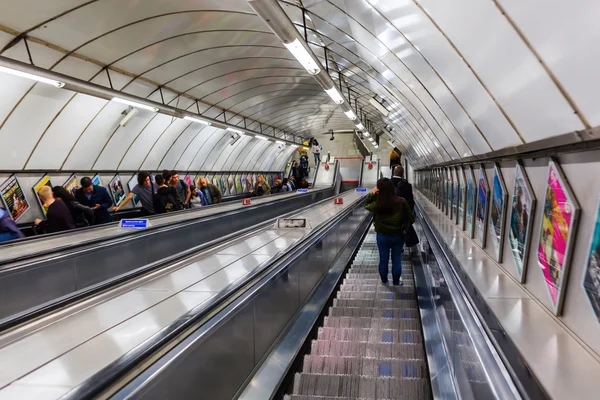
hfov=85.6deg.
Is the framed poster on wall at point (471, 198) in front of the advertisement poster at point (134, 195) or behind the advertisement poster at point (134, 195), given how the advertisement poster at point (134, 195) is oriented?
in front

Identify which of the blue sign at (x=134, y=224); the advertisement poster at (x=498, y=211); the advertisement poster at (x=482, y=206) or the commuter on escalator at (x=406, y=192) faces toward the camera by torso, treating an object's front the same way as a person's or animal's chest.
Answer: the blue sign

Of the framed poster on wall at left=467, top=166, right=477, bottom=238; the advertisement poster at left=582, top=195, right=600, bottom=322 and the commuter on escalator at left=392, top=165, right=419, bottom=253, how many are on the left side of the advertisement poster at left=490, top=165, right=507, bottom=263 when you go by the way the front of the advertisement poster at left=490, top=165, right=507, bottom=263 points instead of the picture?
1

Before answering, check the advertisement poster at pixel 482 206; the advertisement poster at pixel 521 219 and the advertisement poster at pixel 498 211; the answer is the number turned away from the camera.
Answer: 0

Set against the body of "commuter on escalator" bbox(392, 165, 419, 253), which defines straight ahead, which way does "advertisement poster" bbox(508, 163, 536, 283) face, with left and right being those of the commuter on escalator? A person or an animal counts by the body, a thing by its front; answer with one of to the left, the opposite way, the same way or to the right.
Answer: to the left

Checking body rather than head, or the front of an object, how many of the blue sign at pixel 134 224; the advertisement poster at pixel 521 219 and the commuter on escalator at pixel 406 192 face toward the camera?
1

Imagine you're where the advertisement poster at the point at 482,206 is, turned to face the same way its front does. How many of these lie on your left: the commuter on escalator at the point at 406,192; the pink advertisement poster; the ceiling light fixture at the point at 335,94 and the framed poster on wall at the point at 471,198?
1

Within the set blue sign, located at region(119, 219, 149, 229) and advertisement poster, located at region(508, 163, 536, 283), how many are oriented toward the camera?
1

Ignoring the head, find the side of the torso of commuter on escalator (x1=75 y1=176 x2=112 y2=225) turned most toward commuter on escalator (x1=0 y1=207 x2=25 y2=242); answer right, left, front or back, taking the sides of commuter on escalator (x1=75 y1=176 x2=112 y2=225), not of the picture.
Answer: front

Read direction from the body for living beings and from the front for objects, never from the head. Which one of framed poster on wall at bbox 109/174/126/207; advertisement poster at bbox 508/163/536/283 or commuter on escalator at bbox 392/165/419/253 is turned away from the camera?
the commuter on escalator

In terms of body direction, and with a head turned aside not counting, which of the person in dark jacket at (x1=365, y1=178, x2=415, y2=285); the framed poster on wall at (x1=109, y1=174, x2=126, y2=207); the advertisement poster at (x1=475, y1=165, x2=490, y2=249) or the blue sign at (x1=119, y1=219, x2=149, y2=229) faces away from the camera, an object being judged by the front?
the person in dark jacket

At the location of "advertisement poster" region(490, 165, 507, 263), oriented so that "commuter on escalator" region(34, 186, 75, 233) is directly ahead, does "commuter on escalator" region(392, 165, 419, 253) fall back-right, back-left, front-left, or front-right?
front-right

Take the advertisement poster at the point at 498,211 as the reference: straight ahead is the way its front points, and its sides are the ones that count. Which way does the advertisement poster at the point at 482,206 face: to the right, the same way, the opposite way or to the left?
the same way

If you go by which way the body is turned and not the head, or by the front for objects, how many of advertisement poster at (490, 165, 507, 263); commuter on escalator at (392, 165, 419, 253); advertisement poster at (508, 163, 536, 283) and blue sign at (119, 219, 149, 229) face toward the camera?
1

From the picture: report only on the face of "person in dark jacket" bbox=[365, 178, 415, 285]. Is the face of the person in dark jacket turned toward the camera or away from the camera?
away from the camera

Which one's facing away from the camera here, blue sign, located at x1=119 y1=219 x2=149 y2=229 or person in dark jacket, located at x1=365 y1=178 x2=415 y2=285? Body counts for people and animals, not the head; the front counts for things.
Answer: the person in dark jacket

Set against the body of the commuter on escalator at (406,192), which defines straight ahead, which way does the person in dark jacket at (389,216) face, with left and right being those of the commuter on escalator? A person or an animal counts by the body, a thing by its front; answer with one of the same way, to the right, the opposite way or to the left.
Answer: the same way

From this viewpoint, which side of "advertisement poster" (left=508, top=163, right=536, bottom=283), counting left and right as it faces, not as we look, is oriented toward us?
left

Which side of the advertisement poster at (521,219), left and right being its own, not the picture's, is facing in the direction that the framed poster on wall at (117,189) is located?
front

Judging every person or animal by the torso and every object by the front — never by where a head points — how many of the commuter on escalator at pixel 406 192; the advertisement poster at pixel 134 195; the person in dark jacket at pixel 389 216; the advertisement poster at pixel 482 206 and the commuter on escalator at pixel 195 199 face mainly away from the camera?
2

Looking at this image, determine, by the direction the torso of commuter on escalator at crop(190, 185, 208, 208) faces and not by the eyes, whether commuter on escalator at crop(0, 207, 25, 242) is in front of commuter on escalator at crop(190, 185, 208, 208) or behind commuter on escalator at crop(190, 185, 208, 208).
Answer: in front

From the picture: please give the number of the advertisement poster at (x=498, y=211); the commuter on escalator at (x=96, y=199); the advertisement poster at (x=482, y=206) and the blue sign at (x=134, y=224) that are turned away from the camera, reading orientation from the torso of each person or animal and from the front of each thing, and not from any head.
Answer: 0
